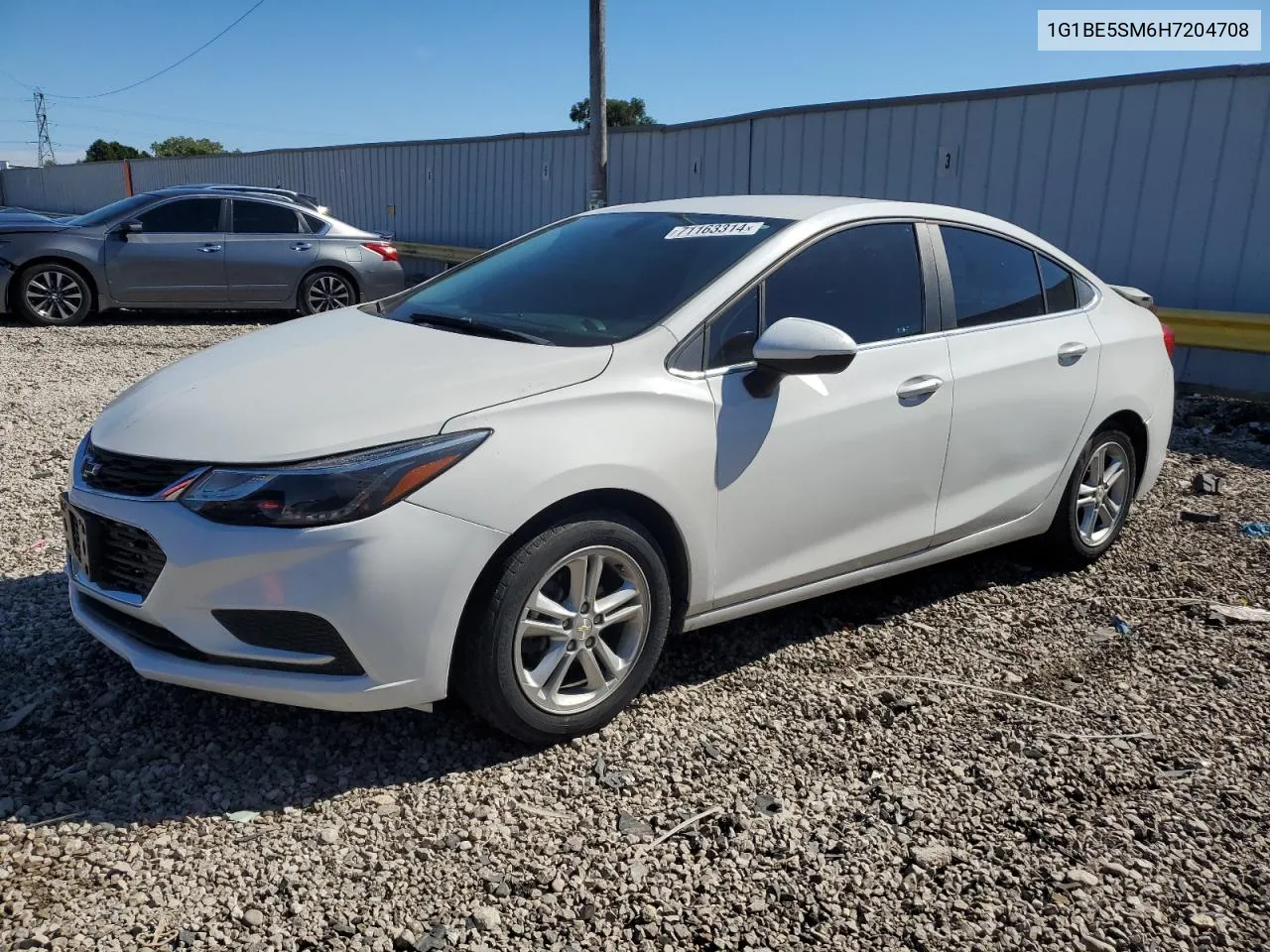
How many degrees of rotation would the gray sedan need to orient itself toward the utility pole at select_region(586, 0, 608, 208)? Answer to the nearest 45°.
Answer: approximately 180°

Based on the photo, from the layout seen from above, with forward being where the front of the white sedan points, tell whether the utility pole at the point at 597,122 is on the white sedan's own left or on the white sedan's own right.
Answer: on the white sedan's own right

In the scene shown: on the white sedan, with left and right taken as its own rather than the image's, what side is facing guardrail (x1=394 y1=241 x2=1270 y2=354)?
back

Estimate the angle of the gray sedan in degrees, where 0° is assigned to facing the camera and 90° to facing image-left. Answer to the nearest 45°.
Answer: approximately 90°

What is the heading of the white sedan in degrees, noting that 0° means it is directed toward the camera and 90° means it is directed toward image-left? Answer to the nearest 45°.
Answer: approximately 45°

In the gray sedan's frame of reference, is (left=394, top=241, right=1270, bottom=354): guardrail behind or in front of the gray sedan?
behind

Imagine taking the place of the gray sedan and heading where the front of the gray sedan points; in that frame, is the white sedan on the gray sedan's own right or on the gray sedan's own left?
on the gray sedan's own left

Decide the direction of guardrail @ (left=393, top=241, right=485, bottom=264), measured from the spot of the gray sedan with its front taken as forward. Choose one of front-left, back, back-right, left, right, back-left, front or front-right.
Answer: back-right

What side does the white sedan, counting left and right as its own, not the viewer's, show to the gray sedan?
right

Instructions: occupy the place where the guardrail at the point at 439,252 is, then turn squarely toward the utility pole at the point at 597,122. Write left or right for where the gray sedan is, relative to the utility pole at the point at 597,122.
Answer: right
